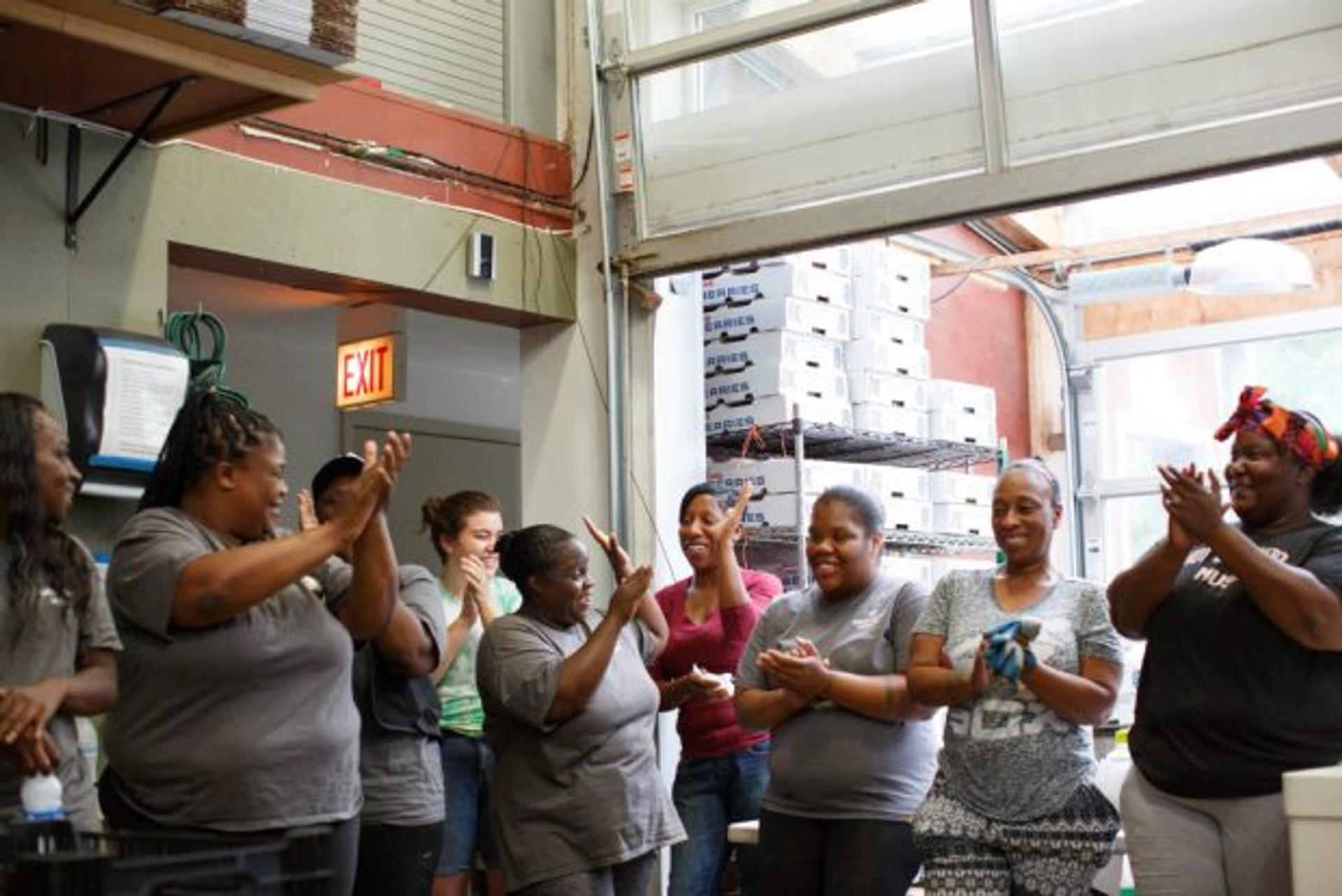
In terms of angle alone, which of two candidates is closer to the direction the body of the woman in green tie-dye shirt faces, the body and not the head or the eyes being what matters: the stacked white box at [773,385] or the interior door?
the stacked white box

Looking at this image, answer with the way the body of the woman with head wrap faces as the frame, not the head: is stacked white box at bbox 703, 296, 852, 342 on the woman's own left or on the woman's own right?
on the woman's own right

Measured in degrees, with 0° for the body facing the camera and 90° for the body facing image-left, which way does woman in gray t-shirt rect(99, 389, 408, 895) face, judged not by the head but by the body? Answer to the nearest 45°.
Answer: approximately 315°

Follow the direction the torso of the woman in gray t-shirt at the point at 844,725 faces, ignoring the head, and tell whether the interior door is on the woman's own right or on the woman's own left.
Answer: on the woman's own right

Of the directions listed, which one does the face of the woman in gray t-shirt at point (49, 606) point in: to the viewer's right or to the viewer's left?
to the viewer's right

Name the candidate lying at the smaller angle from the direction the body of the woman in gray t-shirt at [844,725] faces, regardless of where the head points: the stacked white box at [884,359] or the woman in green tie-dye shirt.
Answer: the woman in green tie-dye shirt

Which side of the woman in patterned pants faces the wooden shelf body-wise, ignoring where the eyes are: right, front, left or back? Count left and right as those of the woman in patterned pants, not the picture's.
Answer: right

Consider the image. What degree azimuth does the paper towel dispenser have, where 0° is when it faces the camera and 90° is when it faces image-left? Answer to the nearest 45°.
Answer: approximately 315°

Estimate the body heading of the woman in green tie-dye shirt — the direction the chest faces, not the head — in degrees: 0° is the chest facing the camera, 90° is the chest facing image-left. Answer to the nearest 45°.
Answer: approximately 315°
